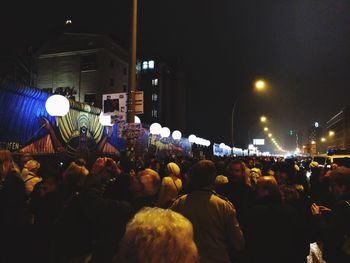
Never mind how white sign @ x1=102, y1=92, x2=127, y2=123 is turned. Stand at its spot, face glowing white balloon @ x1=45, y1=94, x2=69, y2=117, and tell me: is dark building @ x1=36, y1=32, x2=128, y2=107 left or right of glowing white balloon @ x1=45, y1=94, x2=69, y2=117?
right

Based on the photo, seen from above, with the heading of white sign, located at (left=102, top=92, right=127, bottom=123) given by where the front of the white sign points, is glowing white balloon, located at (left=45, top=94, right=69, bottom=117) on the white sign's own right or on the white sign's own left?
on the white sign's own right

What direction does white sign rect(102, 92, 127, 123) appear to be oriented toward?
toward the camera

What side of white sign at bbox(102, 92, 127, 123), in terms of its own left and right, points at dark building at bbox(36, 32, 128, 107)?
back
